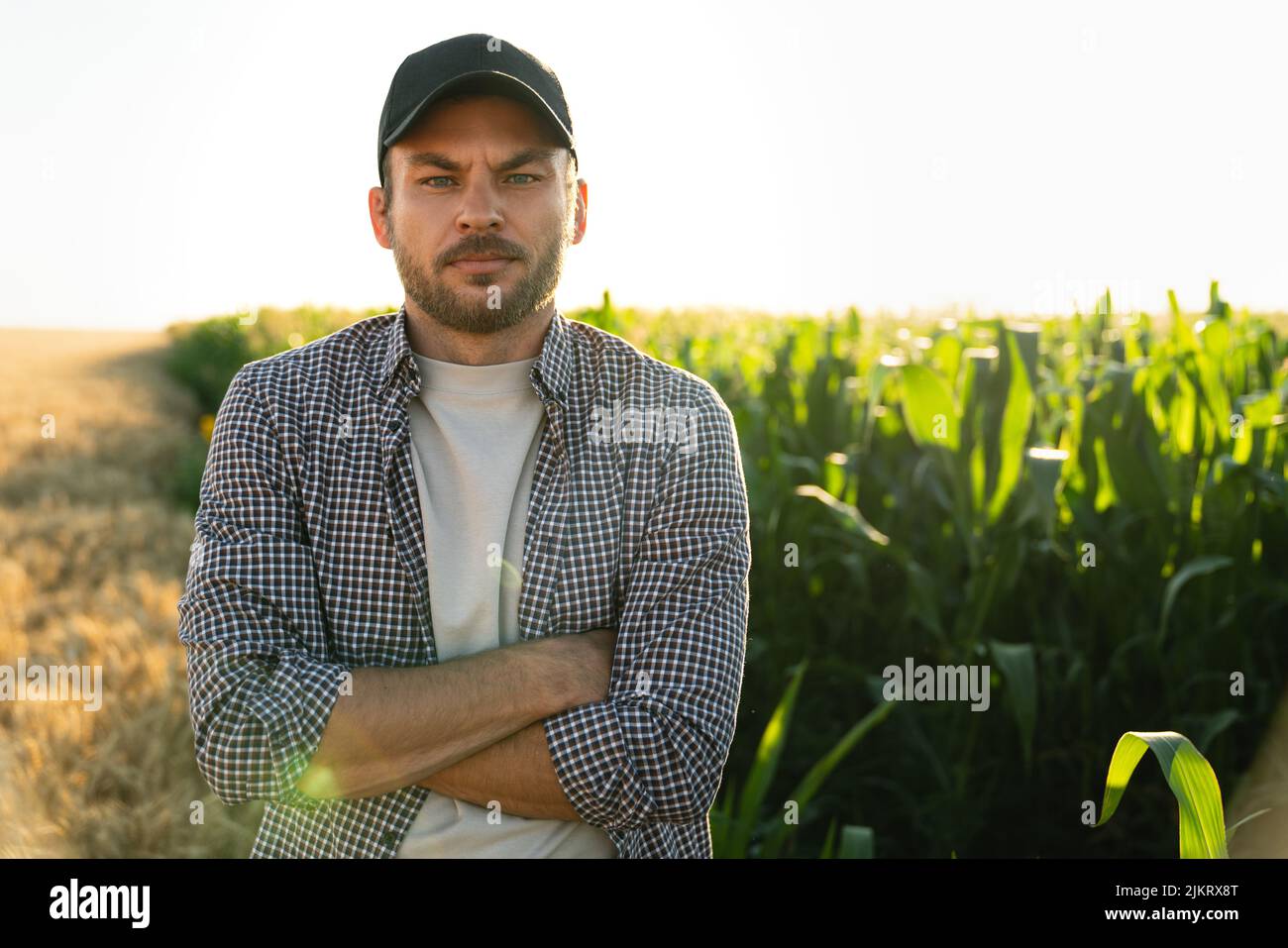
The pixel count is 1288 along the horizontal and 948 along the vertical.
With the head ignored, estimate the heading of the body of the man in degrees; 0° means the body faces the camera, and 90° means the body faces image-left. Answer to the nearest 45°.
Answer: approximately 0°

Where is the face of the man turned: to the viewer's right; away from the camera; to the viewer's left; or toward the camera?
toward the camera
